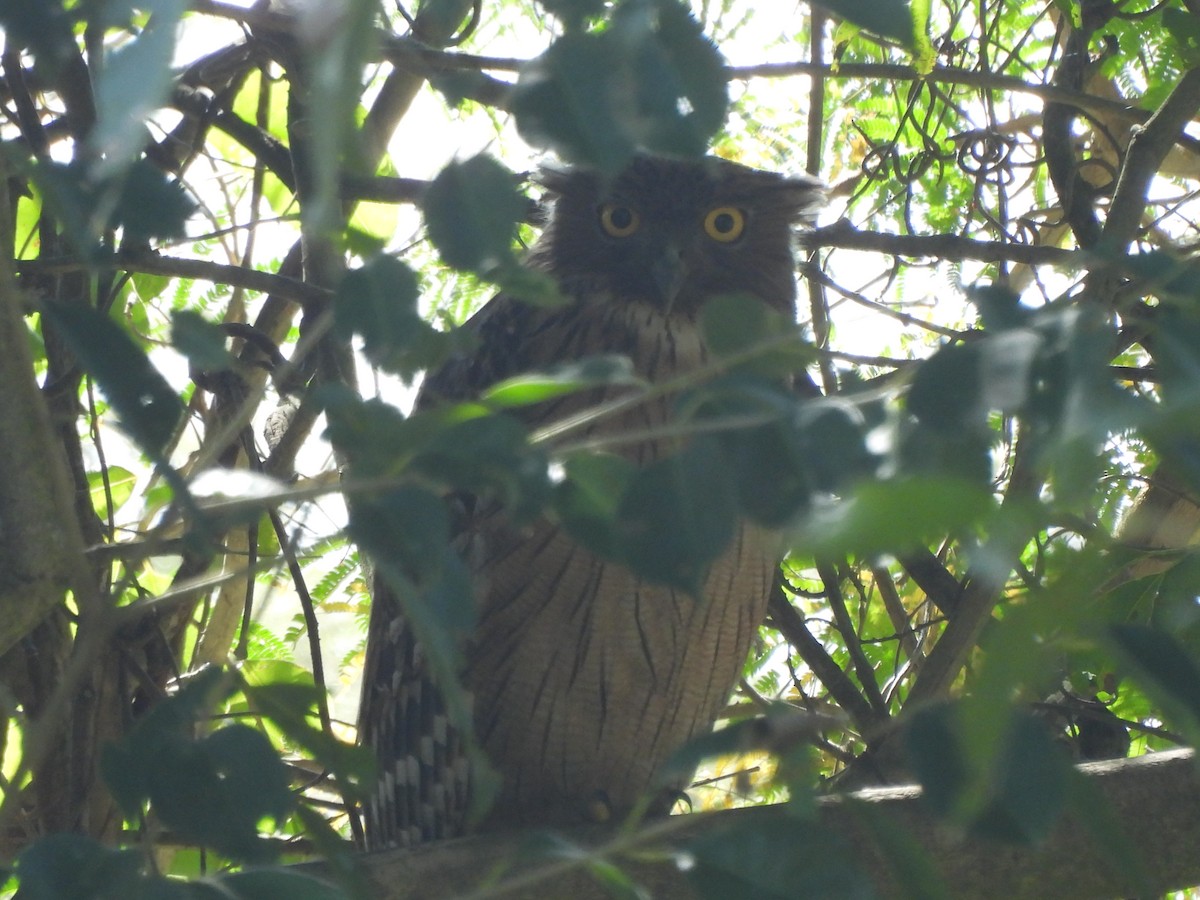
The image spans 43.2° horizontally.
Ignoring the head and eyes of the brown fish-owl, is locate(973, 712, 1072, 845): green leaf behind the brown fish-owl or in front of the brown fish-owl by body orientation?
in front

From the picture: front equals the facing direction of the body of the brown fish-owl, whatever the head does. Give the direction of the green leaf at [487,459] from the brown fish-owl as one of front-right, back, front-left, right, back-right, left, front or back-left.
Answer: front-right

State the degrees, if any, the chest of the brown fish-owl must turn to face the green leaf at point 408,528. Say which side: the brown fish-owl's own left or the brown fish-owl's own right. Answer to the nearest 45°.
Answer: approximately 45° to the brown fish-owl's own right

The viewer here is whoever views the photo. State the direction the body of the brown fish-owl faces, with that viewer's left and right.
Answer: facing the viewer and to the right of the viewer

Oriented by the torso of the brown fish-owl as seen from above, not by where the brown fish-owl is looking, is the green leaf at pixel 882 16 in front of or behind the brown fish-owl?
in front

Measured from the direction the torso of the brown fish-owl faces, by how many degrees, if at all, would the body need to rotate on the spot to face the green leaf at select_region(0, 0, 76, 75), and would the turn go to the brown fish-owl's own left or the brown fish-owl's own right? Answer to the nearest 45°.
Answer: approximately 45° to the brown fish-owl's own right

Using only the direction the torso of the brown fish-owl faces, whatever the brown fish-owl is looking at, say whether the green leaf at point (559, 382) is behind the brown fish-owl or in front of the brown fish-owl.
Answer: in front

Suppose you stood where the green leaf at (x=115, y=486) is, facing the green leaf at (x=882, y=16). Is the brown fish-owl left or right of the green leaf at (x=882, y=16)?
left
